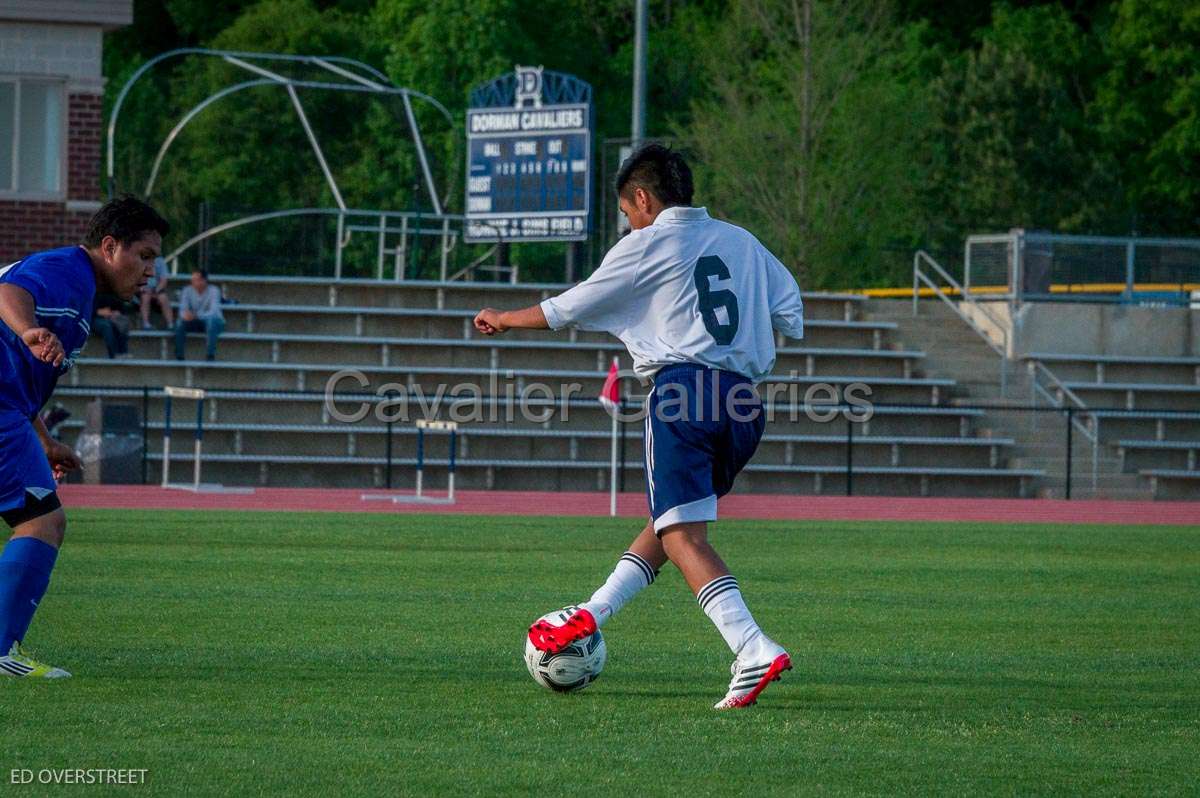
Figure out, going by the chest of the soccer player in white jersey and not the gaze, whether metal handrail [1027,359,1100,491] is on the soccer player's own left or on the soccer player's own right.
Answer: on the soccer player's own right

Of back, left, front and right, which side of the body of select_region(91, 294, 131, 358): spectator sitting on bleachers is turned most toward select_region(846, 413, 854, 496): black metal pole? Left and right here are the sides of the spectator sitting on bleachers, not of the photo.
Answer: left

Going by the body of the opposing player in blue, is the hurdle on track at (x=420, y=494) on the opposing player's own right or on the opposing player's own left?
on the opposing player's own left

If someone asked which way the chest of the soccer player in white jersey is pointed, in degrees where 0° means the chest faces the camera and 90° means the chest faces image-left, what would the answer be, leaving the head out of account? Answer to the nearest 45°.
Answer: approximately 135°

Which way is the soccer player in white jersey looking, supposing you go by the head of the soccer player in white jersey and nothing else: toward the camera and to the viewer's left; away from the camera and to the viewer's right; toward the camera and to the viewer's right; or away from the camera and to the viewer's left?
away from the camera and to the viewer's left

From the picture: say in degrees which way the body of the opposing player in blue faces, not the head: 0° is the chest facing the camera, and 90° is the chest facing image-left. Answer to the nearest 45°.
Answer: approximately 270°
